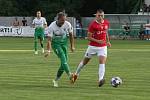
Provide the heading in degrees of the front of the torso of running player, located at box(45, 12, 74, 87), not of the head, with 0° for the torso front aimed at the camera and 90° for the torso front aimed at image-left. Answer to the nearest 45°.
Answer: approximately 0°
